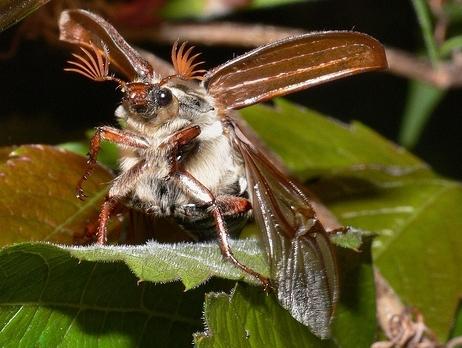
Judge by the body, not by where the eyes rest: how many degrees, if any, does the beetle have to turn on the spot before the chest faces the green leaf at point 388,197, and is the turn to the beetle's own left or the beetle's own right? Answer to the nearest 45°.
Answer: approximately 180°

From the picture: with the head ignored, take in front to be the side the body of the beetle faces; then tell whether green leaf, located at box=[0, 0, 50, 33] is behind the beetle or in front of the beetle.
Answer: in front

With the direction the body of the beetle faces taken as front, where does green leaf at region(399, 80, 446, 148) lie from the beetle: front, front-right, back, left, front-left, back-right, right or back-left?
back
